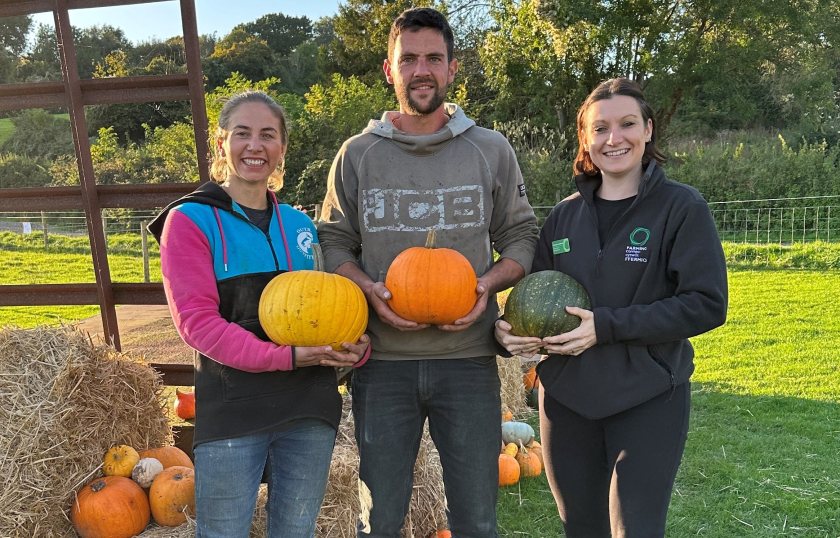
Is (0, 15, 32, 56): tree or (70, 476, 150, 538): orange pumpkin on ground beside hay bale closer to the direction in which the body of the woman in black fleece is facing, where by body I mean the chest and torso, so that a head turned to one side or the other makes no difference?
the orange pumpkin on ground beside hay bale

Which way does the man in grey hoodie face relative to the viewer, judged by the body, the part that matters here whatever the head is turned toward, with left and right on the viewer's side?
facing the viewer

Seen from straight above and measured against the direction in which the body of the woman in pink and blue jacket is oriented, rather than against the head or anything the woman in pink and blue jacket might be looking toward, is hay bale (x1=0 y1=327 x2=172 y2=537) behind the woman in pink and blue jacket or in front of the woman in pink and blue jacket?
behind

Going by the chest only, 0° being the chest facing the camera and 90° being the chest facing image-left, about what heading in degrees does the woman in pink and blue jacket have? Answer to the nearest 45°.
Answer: approximately 315°

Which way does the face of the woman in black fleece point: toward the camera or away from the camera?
toward the camera

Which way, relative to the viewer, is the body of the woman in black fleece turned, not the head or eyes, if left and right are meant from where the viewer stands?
facing the viewer and to the left of the viewer

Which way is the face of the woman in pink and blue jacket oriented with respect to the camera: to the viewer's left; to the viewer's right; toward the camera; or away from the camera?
toward the camera

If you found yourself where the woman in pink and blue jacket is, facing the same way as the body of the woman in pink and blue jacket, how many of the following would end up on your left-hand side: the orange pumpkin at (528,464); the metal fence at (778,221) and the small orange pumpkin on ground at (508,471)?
3

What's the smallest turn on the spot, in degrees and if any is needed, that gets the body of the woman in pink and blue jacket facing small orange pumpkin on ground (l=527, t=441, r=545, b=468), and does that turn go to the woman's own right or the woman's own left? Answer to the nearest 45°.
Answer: approximately 90° to the woman's own left

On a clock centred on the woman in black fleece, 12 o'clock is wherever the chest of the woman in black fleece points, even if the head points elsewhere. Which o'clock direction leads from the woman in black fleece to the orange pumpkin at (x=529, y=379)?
The orange pumpkin is roughly at 4 o'clock from the woman in black fleece.

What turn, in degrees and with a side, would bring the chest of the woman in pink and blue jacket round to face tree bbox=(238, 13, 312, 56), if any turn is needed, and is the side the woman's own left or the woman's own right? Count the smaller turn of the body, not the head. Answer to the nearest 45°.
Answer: approximately 135° to the woman's own left

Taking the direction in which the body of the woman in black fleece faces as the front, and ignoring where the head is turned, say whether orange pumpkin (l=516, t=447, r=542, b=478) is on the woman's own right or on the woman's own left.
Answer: on the woman's own right

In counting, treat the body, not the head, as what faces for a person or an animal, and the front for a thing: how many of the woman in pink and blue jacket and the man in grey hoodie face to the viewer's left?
0

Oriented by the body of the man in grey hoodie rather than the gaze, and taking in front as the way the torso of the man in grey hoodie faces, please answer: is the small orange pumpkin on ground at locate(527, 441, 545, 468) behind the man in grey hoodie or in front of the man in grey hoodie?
behind

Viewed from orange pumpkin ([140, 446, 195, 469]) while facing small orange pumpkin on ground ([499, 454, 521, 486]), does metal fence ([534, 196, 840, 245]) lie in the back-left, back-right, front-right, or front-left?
front-left

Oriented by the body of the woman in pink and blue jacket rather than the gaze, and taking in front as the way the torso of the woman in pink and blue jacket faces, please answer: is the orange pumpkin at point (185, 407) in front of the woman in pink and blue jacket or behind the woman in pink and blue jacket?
behind

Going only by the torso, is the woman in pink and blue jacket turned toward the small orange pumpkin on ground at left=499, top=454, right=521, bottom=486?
no

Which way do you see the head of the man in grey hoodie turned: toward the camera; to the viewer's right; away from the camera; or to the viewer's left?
toward the camera
